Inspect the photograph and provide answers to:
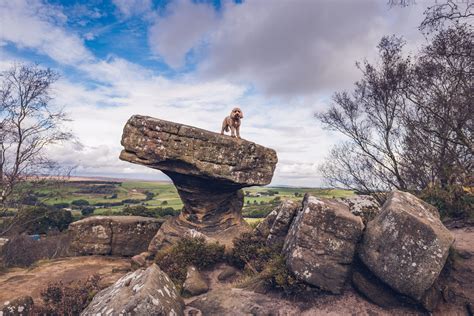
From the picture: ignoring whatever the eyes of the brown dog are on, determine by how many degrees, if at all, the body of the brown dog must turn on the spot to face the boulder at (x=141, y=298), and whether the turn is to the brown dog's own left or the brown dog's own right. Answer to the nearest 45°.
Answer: approximately 45° to the brown dog's own right

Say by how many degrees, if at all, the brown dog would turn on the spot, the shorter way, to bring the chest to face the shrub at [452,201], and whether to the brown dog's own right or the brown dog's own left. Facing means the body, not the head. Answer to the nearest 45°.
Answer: approximately 45° to the brown dog's own left

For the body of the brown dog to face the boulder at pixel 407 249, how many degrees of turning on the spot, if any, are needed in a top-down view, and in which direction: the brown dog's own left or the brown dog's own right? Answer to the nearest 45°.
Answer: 0° — it already faces it

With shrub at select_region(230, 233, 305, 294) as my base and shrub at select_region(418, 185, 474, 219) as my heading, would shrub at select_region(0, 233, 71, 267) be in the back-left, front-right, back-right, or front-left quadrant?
back-left

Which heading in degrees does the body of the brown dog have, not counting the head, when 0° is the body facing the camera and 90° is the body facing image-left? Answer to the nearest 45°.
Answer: approximately 315°
